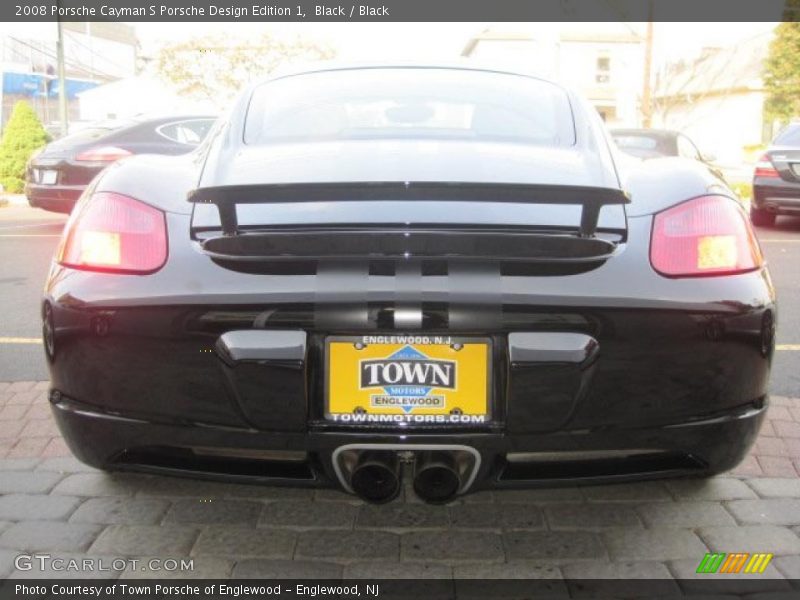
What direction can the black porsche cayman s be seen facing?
away from the camera

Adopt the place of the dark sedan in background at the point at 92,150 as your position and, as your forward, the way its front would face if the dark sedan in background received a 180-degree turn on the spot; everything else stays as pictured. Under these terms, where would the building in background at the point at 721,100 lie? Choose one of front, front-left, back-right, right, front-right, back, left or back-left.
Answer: back

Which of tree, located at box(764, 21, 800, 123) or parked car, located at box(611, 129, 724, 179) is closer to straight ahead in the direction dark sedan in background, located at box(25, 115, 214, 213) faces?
the tree

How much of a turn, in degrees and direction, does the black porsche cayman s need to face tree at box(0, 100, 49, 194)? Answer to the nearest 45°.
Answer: approximately 45° to its left

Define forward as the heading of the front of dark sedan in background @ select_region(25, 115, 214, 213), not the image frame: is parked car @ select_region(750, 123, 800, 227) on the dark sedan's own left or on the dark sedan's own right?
on the dark sedan's own right

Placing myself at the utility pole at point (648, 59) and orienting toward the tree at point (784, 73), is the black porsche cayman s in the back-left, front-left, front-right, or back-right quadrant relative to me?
back-right

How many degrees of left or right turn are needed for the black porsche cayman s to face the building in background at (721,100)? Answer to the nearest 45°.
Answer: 0° — it already faces it

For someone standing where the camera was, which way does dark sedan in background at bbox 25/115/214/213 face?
facing away from the viewer and to the right of the viewer

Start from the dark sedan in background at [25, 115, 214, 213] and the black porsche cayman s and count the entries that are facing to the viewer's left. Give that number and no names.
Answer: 0

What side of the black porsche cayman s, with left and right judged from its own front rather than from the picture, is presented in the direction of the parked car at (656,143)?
front

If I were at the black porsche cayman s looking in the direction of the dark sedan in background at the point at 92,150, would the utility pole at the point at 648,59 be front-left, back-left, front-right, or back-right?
front-right

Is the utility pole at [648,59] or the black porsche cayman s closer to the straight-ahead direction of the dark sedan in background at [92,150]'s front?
the utility pole

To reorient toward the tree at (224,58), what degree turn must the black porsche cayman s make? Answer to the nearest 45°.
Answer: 0° — it already faces it
